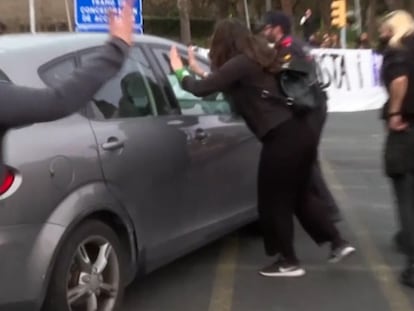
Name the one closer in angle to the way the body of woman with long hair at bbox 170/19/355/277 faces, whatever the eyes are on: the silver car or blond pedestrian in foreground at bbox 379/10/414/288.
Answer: the silver car

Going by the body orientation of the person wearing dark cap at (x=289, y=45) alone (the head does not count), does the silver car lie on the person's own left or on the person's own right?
on the person's own left

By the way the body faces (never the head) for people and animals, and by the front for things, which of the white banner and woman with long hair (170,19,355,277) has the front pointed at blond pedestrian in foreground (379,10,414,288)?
the white banner

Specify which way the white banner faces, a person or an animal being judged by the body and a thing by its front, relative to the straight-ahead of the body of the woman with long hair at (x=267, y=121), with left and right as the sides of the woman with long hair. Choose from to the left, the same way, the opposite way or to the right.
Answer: to the left

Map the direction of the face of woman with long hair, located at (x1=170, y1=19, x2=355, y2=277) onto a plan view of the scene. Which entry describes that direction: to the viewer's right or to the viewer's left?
to the viewer's left

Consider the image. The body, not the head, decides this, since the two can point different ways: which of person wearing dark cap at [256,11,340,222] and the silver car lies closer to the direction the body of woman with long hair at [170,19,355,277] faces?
the silver car

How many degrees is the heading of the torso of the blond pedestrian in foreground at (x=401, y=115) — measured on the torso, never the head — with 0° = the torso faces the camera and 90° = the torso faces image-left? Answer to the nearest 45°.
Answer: approximately 90°

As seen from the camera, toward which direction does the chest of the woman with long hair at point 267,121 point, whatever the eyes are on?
to the viewer's left

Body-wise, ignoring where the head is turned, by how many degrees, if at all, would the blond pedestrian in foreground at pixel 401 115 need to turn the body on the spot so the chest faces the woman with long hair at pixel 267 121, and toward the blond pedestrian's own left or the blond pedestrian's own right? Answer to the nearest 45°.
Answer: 0° — they already face them

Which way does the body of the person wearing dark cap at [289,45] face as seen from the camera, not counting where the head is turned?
to the viewer's left

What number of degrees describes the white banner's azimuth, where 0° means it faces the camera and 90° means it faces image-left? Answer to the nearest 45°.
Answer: approximately 0°
